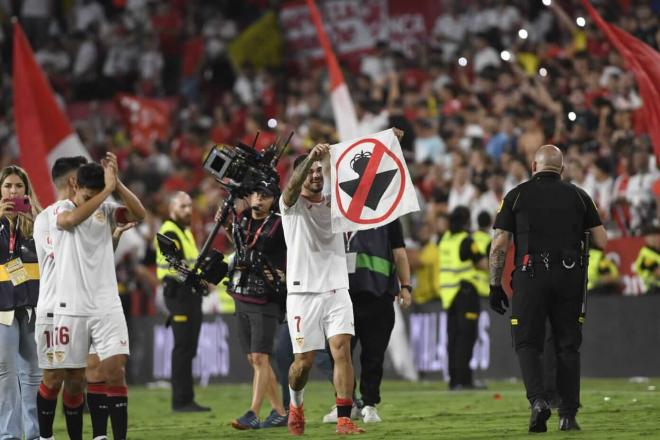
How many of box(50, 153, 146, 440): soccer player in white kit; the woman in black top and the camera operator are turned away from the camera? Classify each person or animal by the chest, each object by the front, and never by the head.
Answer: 0

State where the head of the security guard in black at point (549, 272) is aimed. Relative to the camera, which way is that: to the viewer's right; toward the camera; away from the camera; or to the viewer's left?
away from the camera

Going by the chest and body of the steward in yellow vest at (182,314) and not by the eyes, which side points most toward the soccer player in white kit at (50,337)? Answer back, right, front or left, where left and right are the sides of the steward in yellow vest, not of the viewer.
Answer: right

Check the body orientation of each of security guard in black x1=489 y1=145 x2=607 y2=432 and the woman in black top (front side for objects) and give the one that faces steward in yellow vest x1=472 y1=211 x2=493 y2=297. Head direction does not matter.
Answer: the security guard in black

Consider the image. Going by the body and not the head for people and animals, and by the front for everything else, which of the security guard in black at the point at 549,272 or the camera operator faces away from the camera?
the security guard in black

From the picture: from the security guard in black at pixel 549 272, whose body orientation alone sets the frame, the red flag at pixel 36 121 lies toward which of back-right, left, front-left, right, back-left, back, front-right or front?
front-left

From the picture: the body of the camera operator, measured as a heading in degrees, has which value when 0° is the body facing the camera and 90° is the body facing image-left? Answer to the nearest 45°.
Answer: approximately 45°

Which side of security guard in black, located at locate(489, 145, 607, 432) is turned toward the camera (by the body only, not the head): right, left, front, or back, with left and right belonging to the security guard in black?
back

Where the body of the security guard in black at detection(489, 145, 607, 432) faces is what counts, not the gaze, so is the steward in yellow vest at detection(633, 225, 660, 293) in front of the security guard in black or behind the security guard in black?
in front

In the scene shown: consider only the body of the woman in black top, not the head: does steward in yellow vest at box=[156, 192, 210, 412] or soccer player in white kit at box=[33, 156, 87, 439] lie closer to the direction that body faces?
the soccer player in white kit

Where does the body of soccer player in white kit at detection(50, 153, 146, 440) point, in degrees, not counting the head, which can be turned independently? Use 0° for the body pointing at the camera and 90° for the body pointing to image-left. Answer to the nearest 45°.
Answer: approximately 315°

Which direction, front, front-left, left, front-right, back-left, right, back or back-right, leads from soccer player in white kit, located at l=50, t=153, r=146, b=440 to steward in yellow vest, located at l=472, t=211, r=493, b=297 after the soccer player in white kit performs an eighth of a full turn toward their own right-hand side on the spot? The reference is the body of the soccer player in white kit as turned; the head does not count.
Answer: back-left

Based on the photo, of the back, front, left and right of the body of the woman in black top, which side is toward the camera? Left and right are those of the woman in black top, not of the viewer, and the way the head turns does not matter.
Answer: front
